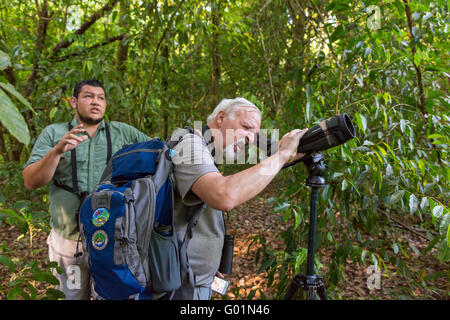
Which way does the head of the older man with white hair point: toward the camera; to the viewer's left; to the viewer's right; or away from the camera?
to the viewer's right

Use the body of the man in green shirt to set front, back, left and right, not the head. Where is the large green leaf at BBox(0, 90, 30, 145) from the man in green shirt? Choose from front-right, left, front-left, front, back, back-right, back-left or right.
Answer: front-right

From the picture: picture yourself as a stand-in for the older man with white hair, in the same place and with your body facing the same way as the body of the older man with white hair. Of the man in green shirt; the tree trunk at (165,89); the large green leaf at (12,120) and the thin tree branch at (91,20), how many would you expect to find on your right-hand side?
0

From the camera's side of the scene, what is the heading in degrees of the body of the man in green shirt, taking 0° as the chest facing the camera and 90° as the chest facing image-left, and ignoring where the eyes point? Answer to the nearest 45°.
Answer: approximately 315°

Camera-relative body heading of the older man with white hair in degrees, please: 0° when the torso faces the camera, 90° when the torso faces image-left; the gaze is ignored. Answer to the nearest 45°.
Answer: approximately 270°

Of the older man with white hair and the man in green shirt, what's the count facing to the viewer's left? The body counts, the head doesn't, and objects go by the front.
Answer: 0

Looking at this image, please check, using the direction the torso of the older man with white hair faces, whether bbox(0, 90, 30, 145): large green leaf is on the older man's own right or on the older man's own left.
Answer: on the older man's own right

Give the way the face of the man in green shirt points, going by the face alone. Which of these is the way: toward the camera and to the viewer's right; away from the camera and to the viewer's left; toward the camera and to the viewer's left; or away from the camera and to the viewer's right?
toward the camera and to the viewer's right

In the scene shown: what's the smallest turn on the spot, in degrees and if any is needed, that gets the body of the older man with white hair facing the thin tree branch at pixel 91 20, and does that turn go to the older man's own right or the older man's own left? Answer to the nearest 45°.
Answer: approximately 135° to the older man's own left

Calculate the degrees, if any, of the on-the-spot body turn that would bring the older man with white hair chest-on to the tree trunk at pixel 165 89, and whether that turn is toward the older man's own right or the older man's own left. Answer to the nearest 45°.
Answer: approximately 90° to the older man's own left
